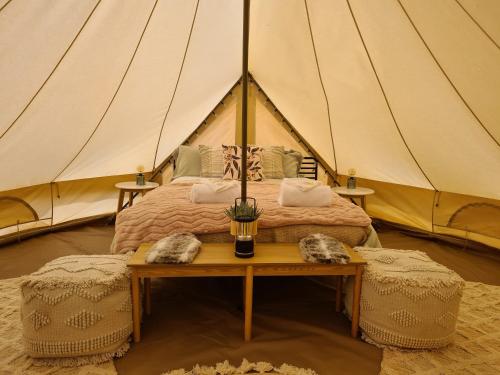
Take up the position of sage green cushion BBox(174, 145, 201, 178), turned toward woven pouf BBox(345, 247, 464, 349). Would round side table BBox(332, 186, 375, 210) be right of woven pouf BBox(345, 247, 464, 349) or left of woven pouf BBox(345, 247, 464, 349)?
left

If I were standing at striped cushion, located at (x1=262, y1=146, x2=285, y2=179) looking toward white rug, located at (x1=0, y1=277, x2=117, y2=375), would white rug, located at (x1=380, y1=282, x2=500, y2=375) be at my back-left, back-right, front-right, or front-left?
front-left

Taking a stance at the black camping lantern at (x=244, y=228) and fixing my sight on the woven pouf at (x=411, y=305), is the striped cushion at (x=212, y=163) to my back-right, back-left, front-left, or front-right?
back-left

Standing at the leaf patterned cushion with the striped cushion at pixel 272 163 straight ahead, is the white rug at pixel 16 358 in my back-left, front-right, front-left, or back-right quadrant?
back-right

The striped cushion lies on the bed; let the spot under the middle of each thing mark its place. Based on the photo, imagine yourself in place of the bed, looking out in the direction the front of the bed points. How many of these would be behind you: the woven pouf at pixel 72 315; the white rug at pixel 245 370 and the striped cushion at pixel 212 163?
1

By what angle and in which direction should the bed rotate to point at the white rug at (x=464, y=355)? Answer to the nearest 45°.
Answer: approximately 90° to its left

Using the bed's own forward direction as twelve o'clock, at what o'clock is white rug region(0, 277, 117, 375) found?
The white rug is roughly at 2 o'clock from the bed.

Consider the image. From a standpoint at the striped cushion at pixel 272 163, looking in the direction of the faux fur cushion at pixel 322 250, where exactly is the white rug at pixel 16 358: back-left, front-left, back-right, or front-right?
front-right

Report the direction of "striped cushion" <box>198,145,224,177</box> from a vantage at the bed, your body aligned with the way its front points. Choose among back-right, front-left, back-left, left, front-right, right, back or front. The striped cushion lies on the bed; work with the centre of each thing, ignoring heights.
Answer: back

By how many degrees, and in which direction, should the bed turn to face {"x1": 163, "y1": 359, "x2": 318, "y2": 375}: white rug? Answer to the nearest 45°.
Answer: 0° — it already faces it

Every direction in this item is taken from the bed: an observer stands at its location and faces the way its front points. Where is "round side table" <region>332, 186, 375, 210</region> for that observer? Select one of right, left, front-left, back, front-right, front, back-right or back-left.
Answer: back-left

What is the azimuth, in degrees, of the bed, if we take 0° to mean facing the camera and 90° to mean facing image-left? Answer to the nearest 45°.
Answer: approximately 0°

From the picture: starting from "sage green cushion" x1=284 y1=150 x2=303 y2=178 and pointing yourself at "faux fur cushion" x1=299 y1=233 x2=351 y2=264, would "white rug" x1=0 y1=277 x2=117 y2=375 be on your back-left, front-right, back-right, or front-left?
front-right
